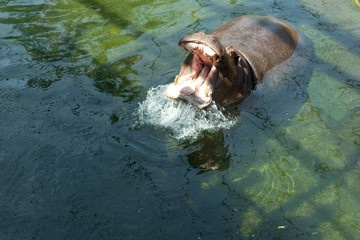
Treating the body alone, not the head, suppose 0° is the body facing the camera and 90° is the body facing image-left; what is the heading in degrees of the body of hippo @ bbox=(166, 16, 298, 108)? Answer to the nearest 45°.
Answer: approximately 45°
